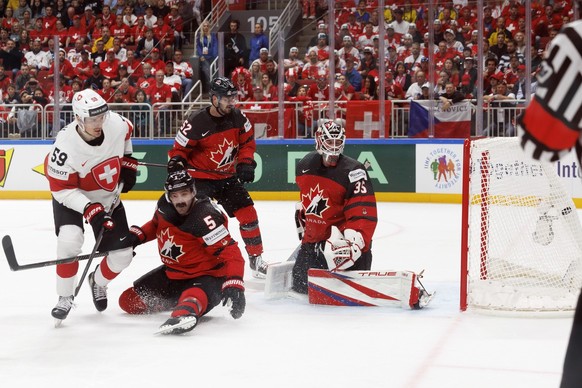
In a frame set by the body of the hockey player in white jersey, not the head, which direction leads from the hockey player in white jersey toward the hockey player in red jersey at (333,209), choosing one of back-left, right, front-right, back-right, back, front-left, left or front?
front-left

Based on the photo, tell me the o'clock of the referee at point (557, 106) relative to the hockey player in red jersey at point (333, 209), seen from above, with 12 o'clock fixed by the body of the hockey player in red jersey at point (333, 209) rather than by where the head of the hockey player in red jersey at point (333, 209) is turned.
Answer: the referee at point (557, 106) is roughly at 10 o'clock from the hockey player in red jersey at point (333, 209).

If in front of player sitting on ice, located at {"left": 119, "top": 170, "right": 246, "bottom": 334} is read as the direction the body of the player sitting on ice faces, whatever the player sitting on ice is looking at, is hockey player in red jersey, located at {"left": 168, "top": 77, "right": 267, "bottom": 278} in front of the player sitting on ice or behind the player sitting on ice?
behind

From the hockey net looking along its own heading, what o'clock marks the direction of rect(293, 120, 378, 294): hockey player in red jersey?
The hockey player in red jersey is roughly at 12 o'clock from the hockey net.

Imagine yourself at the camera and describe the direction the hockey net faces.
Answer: facing to the left of the viewer

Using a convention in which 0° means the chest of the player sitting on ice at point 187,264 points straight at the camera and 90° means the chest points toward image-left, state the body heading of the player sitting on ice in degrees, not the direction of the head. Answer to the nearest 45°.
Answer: approximately 45°
